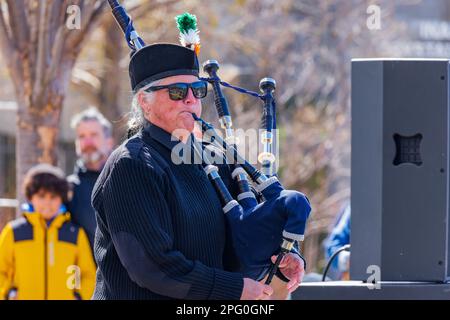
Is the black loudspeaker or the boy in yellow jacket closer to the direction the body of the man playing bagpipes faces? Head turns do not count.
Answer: the black loudspeaker

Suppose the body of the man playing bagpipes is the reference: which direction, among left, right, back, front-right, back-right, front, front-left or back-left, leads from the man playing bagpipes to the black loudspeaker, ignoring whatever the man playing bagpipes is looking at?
left

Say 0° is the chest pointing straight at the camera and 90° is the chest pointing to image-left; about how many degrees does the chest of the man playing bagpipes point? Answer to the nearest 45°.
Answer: approximately 315°

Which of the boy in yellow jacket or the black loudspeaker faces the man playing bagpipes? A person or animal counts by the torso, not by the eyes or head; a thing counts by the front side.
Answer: the boy in yellow jacket

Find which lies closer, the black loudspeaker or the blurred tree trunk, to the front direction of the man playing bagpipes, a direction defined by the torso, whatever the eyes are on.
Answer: the black loudspeaker

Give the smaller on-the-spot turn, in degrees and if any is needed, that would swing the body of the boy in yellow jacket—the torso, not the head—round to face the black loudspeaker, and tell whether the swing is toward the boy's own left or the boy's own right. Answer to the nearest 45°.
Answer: approximately 45° to the boy's own left

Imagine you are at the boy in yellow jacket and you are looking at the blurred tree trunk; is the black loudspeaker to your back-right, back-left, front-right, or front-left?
back-right
